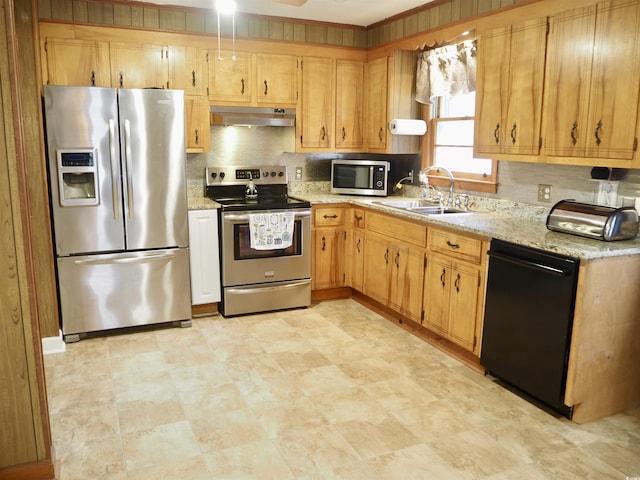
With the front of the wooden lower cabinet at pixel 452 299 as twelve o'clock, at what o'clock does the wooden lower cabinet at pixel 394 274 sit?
the wooden lower cabinet at pixel 394 274 is roughly at 3 o'clock from the wooden lower cabinet at pixel 452 299.

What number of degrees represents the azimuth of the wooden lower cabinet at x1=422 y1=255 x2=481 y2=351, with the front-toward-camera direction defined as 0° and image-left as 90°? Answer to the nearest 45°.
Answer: approximately 45°

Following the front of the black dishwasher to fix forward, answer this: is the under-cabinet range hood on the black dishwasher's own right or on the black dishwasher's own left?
on the black dishwasher's own right

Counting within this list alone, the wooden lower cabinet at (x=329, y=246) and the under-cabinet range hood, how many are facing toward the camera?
2

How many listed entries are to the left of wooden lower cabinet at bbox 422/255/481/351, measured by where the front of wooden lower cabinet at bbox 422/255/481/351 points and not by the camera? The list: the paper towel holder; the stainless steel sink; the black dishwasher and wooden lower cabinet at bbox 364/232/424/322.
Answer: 1

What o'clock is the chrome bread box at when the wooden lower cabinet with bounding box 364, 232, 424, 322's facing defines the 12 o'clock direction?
The chrome bread box is roughly at 9 o'clock from the wooden lower cabinet.

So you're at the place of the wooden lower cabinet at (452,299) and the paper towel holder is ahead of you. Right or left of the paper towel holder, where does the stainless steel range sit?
left

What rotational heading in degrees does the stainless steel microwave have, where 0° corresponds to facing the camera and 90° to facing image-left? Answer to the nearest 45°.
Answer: approximately 0°

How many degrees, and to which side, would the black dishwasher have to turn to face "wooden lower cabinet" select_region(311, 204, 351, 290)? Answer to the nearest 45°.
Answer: approximately 90° to its right
